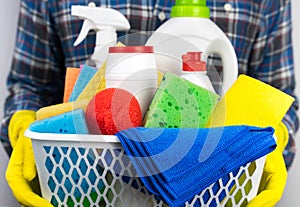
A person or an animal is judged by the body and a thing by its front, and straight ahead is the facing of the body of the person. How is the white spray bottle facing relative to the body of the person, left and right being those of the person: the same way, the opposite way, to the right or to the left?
to the right

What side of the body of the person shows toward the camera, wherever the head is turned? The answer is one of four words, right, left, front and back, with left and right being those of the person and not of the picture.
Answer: front

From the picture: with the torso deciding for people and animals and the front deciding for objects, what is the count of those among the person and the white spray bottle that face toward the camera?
1

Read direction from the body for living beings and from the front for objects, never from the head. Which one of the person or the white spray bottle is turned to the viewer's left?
the white spray bottle

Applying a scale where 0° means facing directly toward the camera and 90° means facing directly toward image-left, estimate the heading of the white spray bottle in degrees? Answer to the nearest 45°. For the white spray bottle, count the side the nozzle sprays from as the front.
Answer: approximately 90°
